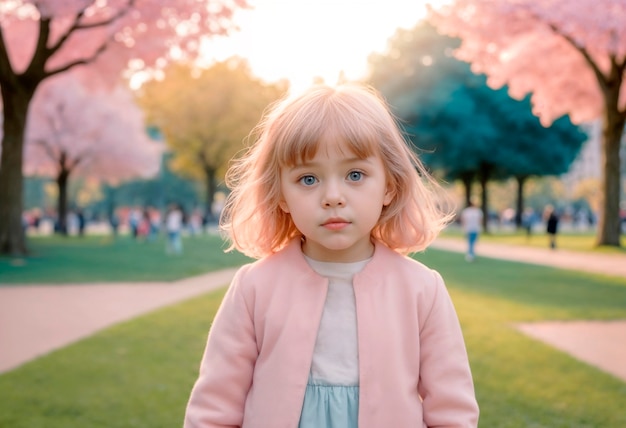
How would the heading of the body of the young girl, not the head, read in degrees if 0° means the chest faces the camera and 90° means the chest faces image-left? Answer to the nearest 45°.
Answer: approximately 0°

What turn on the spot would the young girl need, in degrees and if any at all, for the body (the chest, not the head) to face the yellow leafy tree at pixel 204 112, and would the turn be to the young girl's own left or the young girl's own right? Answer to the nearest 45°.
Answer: approximately 180°

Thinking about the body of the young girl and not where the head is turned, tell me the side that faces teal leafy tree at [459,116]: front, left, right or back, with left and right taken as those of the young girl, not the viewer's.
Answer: back

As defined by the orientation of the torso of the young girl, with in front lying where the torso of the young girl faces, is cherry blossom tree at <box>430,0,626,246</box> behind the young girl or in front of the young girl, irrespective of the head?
behind

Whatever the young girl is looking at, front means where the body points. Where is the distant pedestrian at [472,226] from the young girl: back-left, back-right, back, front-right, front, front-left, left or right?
back

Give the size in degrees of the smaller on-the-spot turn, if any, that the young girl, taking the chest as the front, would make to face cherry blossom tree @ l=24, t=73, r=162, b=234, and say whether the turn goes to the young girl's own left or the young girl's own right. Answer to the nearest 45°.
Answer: approximately 180°
